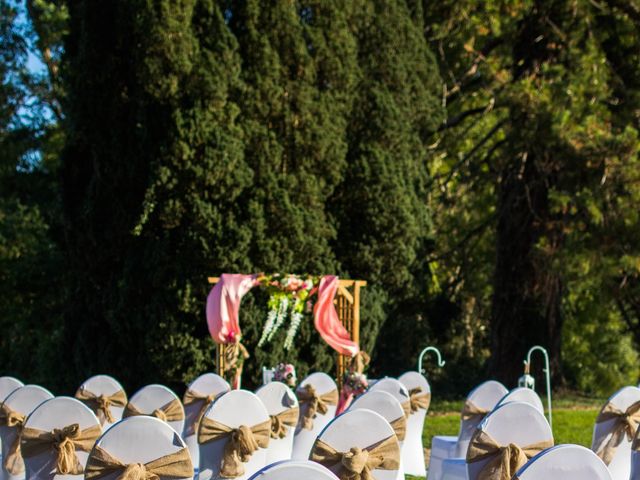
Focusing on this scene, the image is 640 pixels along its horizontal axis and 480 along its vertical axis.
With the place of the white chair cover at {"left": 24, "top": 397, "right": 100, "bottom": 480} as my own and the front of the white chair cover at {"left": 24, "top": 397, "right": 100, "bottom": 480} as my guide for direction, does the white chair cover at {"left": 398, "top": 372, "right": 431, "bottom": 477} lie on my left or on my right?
on my right

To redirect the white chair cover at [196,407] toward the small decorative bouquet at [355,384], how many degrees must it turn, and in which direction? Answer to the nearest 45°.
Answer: approximately 45° to its right

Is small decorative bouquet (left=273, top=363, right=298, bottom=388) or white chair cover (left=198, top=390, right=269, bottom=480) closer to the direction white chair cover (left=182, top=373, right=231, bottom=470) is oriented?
the small decorative bouquet

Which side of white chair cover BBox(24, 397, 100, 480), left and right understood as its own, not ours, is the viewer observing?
back

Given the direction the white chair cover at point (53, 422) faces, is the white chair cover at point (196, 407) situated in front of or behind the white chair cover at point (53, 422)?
in front

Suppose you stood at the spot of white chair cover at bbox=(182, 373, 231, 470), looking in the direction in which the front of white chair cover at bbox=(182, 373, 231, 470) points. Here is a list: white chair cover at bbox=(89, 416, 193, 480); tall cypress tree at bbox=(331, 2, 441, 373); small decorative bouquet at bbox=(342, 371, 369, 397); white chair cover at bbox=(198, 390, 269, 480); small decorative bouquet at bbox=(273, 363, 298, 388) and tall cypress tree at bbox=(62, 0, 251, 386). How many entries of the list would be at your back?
2

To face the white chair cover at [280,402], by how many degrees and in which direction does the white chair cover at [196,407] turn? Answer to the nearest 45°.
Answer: approximately 135° to its right

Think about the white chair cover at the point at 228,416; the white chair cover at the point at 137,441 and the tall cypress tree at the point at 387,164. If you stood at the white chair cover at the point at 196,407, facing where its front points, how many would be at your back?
2

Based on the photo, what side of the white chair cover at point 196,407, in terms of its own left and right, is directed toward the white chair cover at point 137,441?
back

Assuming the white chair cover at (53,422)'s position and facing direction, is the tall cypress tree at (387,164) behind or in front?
in front

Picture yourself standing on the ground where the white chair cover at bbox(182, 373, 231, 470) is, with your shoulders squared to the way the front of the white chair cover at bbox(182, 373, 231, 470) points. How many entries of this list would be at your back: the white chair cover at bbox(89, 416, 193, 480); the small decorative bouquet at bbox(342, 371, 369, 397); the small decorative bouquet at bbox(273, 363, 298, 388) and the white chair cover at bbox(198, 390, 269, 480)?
2

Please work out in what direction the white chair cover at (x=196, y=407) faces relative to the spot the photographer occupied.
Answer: facing away from the viewer

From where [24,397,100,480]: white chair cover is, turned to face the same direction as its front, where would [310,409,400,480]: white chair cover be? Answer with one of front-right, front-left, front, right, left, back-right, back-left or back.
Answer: back-right

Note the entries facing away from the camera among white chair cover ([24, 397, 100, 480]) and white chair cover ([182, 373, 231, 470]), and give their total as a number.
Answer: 2

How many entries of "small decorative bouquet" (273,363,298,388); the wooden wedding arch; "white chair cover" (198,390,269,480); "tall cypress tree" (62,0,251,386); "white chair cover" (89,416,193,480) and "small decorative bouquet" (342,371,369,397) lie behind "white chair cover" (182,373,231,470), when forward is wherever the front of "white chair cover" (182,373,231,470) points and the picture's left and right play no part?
2

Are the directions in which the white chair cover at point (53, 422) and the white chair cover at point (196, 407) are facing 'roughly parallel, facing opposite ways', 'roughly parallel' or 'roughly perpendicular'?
roughly parallel
